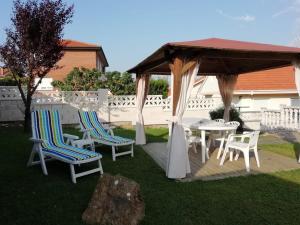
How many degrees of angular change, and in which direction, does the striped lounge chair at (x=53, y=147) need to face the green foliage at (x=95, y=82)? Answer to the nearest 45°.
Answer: approximately 135° to its left

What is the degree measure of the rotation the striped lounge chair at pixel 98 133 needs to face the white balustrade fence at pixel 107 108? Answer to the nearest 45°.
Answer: approximately 135° to its left

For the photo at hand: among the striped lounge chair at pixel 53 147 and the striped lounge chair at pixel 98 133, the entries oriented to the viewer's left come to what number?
0

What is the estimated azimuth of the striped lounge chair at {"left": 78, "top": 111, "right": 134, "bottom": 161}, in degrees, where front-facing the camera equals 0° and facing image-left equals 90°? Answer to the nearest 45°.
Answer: approximately 315°

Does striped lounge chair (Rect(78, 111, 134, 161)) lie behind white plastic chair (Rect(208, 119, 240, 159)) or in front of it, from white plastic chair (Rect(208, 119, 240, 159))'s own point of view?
in front

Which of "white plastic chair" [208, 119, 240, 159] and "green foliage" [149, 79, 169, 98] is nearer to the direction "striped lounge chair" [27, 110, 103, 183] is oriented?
the white plastic chair

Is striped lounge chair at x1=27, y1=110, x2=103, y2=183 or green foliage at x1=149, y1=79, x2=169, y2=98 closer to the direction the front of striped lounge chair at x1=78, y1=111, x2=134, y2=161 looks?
the striped lounge chair
